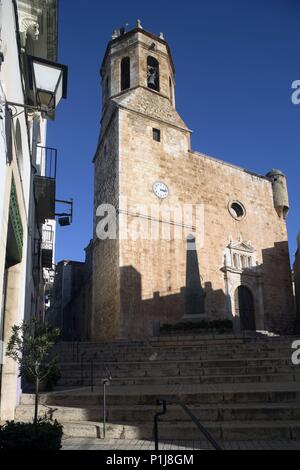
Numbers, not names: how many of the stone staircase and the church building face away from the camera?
0

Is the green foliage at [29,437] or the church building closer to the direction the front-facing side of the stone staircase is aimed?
the green foliage

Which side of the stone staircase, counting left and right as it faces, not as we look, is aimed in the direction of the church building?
back

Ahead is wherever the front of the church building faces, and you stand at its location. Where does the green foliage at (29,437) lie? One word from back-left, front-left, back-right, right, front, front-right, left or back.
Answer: front-right

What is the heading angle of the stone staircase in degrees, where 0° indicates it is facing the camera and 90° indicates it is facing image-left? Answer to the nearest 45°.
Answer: approximately 0°

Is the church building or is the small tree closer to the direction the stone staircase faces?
the small tree

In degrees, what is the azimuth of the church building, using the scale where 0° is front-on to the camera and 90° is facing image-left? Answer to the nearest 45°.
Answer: approximately 315°
